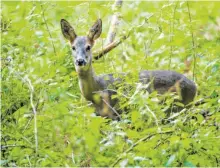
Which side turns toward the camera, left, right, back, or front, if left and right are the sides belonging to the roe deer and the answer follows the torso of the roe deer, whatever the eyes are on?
left
